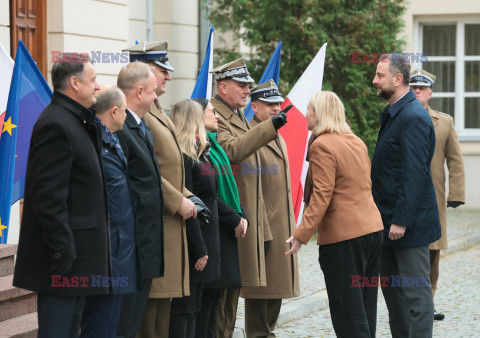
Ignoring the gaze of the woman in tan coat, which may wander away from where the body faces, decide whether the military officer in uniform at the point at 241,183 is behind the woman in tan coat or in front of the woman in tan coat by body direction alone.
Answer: in front

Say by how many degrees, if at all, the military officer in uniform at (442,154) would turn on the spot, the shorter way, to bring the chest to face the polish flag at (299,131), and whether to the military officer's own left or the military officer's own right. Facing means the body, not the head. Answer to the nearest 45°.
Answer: approximately 45° to the military officer's own right

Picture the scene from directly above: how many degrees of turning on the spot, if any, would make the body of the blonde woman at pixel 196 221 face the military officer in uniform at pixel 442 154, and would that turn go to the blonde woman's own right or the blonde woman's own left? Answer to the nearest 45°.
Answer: approximately 45° to the blonde woman's own left

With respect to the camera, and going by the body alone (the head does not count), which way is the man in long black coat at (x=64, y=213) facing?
to the viewer's right

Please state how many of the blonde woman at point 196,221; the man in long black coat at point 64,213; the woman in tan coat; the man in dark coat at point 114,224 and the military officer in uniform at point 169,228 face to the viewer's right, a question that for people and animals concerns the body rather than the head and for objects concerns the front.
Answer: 4

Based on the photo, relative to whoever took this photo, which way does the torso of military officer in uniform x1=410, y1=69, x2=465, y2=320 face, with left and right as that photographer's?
facing the viewer and to the left of the viewer

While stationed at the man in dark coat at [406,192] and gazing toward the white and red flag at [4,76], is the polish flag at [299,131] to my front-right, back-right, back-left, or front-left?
front-right

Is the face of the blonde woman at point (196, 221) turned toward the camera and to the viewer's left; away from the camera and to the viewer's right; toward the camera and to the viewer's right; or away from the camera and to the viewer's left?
away from the camera and to the viewer's right

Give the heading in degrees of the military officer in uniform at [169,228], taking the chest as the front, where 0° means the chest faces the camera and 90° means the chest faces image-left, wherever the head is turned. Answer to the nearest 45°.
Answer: approximately 270°

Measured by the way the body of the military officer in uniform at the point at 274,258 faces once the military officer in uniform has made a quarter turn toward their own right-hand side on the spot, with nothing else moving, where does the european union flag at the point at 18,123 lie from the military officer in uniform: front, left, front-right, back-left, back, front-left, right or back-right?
front-right

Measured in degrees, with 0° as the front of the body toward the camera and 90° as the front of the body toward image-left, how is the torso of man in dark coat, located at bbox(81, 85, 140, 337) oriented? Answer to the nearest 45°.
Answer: approximately 270°

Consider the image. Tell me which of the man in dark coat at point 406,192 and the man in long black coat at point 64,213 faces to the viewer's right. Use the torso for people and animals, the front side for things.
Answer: the man in long black coat

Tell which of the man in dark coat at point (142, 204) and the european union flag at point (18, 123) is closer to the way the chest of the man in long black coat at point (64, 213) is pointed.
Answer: the man in dark coat

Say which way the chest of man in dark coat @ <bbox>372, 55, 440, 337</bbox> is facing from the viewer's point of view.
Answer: to the viewer's left

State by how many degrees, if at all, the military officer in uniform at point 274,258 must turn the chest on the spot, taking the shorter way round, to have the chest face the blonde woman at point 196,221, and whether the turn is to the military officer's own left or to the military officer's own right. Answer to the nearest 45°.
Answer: approximately 90° to the military officer's own right

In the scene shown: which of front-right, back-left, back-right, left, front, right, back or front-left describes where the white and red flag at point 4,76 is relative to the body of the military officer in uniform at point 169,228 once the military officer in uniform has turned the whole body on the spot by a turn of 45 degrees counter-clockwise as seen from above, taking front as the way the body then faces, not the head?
left

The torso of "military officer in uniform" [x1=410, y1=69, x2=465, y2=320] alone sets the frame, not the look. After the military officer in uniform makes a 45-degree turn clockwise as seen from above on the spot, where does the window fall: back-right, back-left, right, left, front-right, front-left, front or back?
right

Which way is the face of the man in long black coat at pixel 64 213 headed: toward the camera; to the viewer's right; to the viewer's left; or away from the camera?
to the viewer's right

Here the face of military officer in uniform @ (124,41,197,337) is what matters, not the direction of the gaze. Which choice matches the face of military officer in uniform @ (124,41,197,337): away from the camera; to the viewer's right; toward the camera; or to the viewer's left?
to the viewer's right
